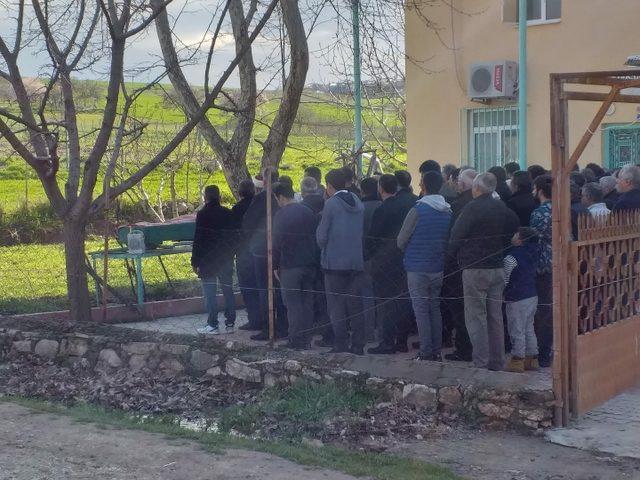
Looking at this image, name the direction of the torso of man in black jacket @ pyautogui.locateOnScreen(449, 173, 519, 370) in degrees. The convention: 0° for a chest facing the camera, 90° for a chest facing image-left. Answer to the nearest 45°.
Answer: approximately 135°

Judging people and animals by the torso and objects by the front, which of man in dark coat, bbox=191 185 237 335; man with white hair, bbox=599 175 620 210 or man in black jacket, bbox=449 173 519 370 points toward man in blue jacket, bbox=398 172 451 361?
the man in black jacket

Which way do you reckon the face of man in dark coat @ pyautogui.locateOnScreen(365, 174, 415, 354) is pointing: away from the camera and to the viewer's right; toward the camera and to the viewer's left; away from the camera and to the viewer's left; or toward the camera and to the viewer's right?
away from the camera and to the viewer's left

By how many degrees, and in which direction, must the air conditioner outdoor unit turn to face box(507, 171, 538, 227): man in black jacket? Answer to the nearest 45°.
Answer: approximately 45° to its left

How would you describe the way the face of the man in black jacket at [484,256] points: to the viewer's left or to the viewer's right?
to the viewer's left

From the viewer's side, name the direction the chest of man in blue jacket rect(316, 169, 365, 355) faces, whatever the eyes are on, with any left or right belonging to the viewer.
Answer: facing away from the viewer and to the left of the viewer

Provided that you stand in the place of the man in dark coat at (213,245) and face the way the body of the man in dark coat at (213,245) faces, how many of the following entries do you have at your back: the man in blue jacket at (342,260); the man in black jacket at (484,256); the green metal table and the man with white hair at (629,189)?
3

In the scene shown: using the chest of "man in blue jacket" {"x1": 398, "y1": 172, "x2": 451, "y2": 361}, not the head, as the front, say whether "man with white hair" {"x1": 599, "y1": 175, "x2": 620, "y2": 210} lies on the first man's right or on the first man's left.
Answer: on the first man's right

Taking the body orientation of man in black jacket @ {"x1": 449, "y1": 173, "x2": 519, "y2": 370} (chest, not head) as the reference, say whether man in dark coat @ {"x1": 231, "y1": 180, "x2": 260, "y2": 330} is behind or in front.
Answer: in front

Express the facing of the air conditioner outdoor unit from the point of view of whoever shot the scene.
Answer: facing the viewer and to the left of the viewer

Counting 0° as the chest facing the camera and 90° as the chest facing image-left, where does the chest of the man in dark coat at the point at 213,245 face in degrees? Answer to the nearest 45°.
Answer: approximately 135°

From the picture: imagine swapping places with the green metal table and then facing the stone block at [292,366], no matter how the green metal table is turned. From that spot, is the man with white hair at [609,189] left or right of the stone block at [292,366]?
left
